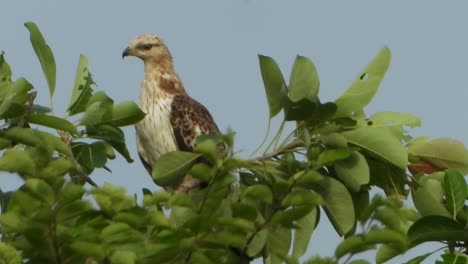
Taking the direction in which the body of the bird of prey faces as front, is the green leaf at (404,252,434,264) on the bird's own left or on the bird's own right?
on the bird's own left

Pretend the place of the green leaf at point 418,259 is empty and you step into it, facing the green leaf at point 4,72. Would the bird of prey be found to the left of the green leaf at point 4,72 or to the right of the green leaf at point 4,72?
right

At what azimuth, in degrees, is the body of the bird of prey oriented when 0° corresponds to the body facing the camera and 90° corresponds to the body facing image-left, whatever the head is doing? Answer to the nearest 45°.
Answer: approximately 45°
